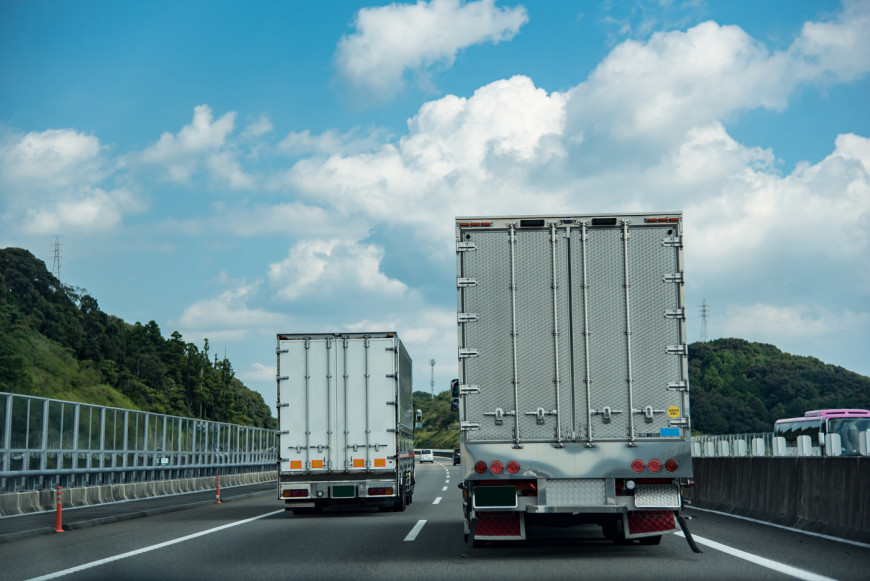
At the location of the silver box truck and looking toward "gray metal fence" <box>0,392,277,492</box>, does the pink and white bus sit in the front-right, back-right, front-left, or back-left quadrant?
front-right

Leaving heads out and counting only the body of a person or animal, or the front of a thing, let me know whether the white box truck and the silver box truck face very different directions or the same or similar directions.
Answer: same or similar directions

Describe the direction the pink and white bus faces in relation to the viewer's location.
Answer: facing the viewer and to the right of the viewer

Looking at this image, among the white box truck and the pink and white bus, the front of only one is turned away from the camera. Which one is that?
the white box truck

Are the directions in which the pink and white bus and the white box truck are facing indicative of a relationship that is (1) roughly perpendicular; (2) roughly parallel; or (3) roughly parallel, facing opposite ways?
roughly parallel, facing opposite ways

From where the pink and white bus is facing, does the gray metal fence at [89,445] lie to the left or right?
on its right

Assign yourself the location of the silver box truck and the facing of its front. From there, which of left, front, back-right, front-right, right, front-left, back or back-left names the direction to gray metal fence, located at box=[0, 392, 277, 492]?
front-left

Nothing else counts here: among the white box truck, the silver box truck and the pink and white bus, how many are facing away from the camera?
2

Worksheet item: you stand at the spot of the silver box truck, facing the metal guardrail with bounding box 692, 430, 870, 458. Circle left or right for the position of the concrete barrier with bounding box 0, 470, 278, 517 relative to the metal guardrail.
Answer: left

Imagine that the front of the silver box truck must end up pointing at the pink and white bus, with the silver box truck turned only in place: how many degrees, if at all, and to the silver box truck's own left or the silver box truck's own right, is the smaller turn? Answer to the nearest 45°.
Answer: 0° — it already faces it

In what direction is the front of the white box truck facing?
away from the camera

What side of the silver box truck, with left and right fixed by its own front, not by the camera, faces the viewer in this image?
back

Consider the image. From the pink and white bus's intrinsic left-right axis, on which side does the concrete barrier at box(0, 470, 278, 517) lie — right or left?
on its right

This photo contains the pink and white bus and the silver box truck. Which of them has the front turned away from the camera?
the silver box truck

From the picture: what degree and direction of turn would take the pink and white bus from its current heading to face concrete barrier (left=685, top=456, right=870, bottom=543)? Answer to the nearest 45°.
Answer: approximately 45° to its right

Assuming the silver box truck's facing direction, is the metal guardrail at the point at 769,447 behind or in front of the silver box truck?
in front

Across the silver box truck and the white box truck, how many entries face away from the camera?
2
